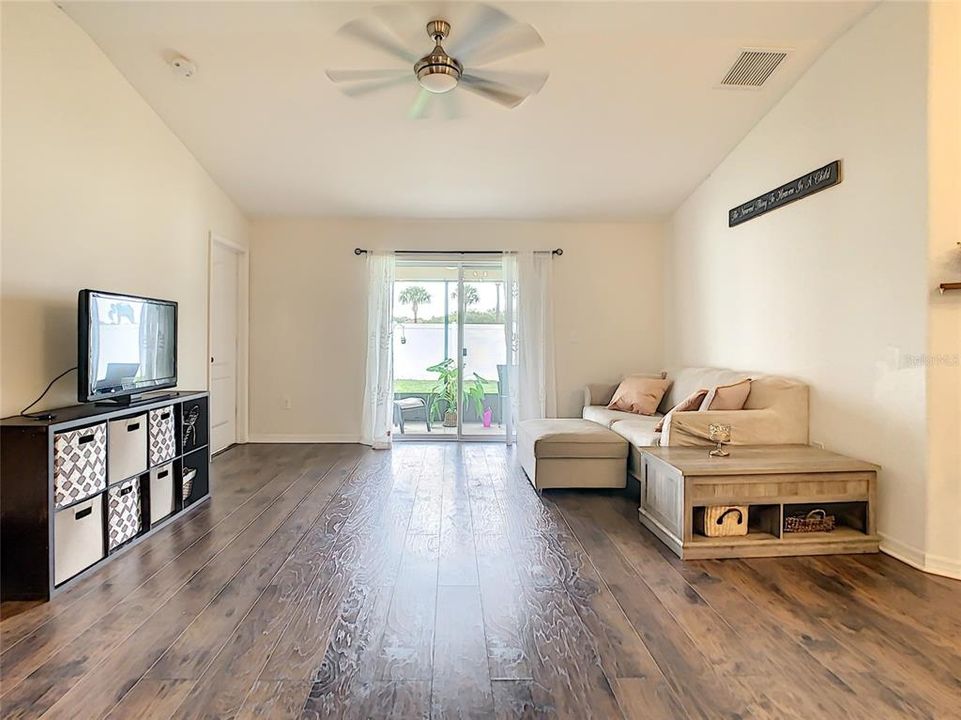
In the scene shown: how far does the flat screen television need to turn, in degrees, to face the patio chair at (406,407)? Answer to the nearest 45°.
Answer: approximately 90° to its left

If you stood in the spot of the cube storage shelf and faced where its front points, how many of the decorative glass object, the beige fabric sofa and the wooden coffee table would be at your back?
0

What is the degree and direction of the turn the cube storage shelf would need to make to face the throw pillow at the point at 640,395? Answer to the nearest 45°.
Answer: approximately 45° to its left

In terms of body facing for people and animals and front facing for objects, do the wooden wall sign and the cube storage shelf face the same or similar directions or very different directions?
very different directions

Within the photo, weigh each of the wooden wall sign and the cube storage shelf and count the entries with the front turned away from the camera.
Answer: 0

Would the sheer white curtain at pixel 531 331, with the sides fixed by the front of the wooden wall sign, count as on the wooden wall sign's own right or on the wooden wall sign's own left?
on the wooden wall sign's own right

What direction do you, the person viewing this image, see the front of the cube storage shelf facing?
facing the viewer and to the right of the viewer

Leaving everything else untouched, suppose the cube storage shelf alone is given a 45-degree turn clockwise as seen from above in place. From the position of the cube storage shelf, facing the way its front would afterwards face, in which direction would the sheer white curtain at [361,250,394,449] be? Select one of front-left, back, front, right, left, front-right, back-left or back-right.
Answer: back-left

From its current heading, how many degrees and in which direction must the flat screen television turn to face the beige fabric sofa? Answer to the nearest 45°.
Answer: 0° — it already faces it

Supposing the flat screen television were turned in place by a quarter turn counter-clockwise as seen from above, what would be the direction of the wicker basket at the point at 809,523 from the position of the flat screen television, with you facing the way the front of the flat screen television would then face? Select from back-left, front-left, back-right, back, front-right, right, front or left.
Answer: right

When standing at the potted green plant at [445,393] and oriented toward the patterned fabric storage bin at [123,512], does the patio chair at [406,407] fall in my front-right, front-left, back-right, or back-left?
front-right

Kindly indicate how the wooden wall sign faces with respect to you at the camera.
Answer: facing the viewer and to the left of the viewer

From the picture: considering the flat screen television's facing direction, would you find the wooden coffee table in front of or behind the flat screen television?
in front
